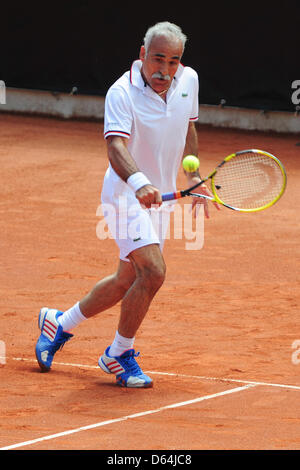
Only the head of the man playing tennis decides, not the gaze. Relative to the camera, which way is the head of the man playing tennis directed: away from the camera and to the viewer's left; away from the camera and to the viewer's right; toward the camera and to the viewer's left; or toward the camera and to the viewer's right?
toward the camera and to the viewer's right
